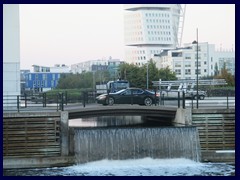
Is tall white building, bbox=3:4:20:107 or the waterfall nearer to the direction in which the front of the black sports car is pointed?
the tall white building

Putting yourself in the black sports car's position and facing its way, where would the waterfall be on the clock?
The waterfall is roughly at 9 o'clock from the black sports car.

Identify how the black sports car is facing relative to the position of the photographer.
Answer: facing to the left of the viewer

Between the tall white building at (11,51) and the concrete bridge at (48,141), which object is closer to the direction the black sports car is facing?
the tall white building
